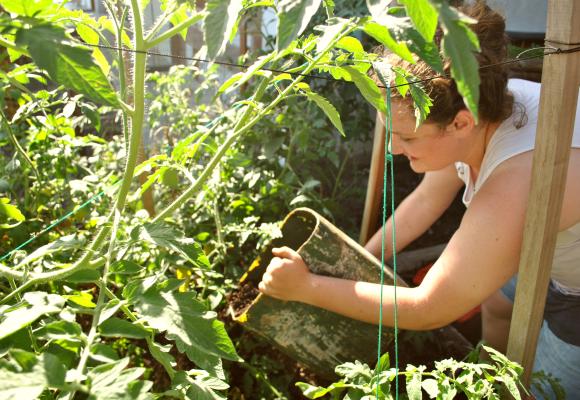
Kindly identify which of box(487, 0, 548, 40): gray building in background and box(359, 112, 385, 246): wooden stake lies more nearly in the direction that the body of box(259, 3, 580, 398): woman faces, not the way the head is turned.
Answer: the wooden stake

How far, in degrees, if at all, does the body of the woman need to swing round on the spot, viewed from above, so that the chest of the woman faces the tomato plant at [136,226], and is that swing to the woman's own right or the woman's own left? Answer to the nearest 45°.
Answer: approximately 45° to the woman's own left

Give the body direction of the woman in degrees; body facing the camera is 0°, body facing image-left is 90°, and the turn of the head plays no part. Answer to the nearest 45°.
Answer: approximately 90°

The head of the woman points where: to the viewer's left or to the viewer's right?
to the viewer's left

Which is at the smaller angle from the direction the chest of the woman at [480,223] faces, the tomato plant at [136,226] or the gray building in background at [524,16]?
the tomato plant

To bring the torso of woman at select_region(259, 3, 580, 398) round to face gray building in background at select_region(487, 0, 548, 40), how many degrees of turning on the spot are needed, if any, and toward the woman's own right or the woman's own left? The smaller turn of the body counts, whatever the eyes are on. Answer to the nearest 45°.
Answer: approximately 90° to the woman's own right
